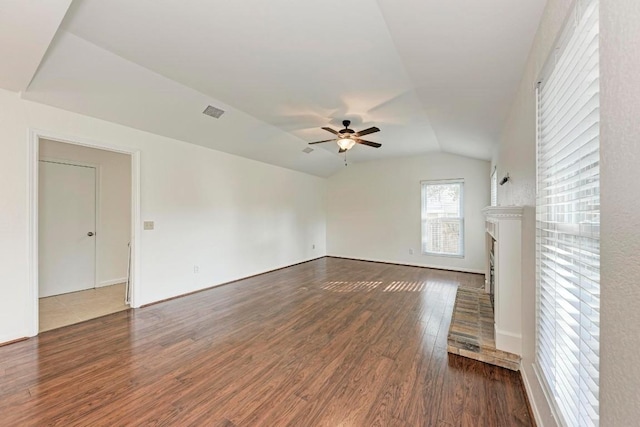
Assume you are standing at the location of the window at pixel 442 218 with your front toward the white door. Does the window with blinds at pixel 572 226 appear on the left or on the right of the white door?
left

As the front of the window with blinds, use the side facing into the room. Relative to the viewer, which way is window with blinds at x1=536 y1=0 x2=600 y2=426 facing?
to the viewer's left

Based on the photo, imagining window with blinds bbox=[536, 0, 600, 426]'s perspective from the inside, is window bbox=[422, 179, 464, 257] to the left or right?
on its right

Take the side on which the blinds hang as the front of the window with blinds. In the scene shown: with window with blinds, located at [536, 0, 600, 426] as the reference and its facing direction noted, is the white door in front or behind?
in front

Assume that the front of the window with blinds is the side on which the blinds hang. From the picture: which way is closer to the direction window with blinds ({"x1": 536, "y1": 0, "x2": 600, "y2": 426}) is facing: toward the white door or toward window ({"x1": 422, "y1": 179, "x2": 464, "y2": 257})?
the white door
